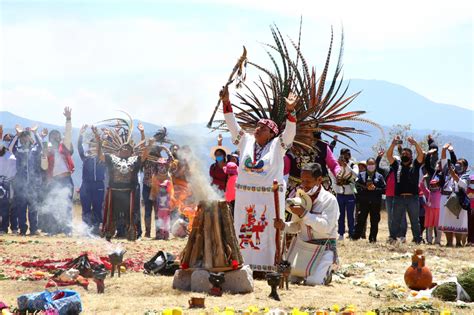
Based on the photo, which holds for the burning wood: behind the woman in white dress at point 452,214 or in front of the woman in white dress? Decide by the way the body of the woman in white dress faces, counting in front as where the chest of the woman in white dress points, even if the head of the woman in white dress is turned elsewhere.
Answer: in front

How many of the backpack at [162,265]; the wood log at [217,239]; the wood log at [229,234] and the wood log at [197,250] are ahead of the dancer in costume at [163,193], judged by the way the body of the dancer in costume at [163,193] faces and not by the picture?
4

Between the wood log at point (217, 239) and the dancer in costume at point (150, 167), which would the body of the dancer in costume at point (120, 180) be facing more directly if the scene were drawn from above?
the wood log

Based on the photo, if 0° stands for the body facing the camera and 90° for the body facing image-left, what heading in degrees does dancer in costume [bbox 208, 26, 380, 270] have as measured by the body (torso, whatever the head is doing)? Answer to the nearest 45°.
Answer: approximately 45°

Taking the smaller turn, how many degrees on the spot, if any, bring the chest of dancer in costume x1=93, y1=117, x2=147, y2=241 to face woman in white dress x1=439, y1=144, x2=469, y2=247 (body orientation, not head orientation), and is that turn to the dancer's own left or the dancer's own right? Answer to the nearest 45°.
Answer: approximately 90° to the dancer's own left

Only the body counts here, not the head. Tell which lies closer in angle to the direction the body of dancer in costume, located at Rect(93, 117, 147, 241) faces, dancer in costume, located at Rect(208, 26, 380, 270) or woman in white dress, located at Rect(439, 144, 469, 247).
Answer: the dancer in costume
